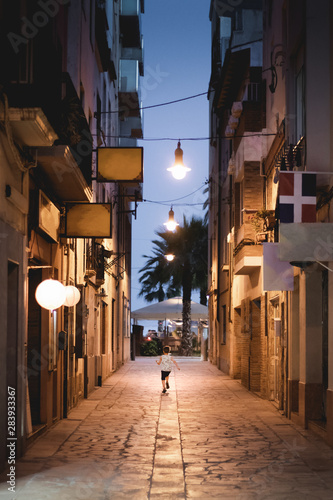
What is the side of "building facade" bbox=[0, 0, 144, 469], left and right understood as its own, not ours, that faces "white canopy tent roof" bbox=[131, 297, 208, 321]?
left

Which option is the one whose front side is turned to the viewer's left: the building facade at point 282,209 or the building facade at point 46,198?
the building facade at point 282,209

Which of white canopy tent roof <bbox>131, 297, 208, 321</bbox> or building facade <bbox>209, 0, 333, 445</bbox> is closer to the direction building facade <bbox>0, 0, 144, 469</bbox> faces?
the building facade

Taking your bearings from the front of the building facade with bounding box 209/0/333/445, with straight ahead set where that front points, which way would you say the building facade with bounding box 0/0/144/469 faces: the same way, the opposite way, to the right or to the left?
the opposite way

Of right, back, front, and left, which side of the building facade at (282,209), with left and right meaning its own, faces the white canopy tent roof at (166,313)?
right

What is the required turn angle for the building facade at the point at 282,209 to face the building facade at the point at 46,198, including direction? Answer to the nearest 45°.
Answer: approximately 45° to its left

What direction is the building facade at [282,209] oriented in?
to the viewer's left

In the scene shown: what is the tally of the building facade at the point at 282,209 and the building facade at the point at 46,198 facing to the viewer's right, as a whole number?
1

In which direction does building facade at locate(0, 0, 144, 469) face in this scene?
to the viewer's right

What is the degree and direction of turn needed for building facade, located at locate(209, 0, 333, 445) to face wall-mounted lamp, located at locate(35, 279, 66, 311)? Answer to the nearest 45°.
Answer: approximately 45° to its left
